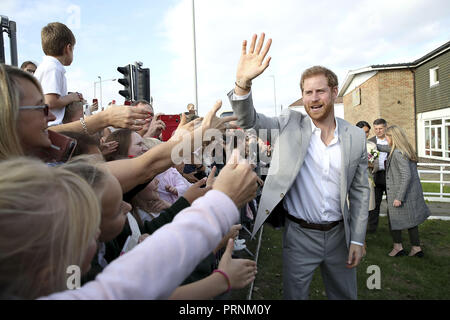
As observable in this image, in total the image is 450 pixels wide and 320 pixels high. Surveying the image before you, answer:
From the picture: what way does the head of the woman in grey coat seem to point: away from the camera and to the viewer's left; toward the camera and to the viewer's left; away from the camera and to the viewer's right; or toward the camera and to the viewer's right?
away from the camera and to the viewer's left

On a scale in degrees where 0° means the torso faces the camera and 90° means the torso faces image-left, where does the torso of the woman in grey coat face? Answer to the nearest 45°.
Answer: approximately 90°

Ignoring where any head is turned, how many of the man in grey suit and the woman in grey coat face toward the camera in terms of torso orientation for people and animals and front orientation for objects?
1

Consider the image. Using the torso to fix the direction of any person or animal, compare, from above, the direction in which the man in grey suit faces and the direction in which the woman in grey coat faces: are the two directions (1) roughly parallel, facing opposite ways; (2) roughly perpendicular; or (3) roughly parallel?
roughly perpendicular

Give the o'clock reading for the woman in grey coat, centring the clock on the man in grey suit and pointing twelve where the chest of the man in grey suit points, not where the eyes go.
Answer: The woman in grey coat is roughly at 7 o'clock from the man in grey suit.

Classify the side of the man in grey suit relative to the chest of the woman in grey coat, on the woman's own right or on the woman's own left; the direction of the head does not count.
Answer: on the woman's own left

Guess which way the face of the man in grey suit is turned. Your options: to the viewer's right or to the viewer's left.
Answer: to the viewer's left
